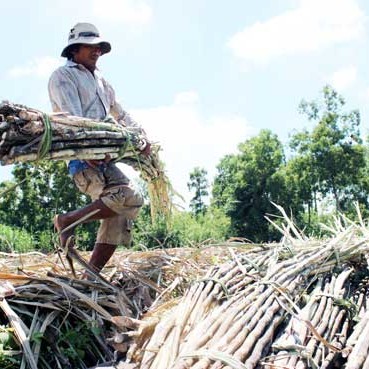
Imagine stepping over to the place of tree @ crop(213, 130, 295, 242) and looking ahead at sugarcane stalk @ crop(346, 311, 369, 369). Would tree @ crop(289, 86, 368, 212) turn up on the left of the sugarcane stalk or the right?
left

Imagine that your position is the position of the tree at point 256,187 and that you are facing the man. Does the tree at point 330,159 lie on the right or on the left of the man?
left

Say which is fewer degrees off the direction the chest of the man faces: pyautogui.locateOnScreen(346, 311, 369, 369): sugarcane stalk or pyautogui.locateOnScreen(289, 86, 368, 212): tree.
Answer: the sugarcane stalk
